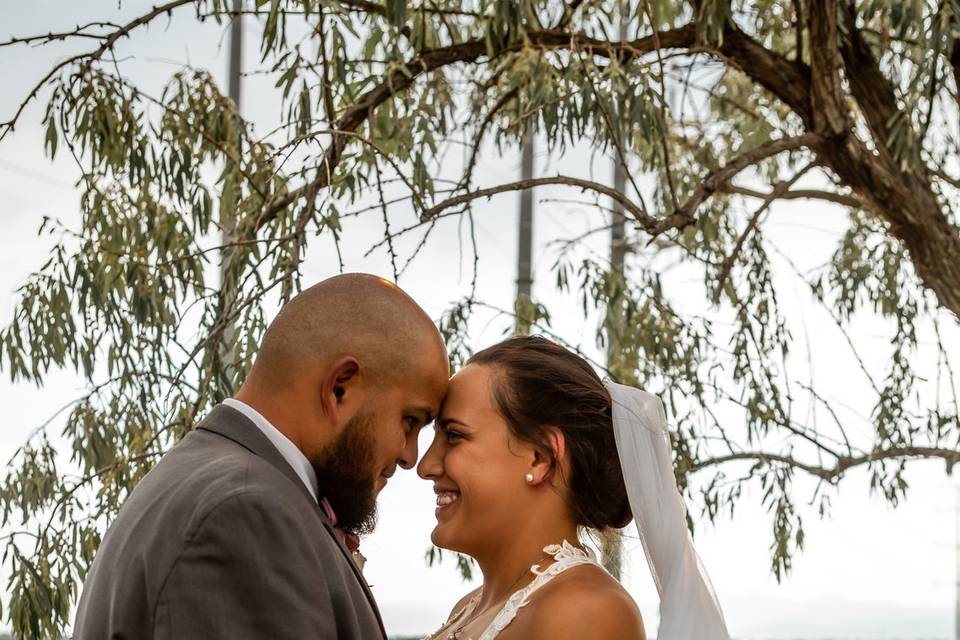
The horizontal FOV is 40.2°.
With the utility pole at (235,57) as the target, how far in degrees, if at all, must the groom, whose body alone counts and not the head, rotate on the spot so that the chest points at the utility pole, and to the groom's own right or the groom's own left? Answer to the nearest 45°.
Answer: approximately 90° to the groom's own left

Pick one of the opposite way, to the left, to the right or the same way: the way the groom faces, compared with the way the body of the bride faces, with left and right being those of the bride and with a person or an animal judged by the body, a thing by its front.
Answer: the opposite way

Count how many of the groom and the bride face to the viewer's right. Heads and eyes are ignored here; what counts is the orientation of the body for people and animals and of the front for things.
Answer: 1

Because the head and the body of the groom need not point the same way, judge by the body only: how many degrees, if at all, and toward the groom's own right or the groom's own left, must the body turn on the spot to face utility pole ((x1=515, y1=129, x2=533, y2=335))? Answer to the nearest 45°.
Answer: approximately 90° to the groom's own left

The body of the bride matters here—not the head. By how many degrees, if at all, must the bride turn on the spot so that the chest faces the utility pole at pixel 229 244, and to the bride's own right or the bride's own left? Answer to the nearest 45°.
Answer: approximately 45° to the bride's own right

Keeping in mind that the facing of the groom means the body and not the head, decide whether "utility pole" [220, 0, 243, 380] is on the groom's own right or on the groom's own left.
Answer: on the groom's own left

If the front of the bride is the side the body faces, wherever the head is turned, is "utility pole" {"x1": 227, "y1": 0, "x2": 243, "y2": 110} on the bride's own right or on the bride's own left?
on the bride's own right

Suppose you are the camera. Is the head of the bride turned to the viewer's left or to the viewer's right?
to the viewer's left

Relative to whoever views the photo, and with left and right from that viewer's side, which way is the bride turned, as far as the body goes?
facing to the left of the viewer

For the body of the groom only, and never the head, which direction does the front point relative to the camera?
to the viewer's right
